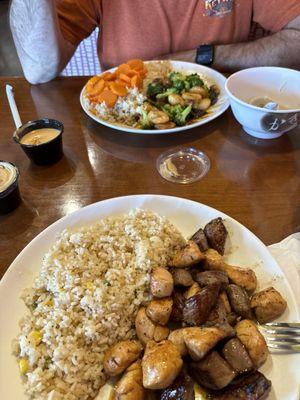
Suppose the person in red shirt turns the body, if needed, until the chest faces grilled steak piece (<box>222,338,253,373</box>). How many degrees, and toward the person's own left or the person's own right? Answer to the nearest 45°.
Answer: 0° — they already face it

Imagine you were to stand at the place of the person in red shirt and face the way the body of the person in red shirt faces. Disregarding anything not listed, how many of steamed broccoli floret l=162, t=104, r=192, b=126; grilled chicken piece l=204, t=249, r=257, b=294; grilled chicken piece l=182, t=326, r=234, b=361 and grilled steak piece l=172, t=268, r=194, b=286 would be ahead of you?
4

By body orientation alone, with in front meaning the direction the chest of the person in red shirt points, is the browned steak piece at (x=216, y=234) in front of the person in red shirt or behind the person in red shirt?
in front

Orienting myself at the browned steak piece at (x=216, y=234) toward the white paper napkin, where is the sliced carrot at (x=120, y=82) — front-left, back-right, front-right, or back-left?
back-left

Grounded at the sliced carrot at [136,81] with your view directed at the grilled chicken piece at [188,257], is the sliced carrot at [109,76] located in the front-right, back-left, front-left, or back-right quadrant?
back-right

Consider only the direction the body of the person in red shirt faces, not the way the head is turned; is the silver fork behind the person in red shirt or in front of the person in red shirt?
in front

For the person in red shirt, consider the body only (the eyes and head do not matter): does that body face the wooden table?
yes

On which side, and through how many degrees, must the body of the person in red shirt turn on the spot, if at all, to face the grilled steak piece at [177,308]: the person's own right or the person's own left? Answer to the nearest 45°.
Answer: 0° — they already face it

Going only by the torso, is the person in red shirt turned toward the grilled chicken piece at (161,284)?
yes

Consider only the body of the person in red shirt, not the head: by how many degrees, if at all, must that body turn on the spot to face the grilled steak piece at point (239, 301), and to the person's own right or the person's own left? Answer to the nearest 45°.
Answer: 0° — they already face it

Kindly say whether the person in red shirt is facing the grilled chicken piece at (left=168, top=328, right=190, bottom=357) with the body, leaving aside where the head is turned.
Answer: yes

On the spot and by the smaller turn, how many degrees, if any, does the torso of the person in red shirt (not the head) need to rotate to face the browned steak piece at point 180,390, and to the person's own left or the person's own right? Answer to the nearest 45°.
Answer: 0° — they already face it

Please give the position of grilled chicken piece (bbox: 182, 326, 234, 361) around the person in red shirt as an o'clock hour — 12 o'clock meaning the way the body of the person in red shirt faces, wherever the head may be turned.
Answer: The grilled chicken piece is roughly at 12 o'clock from the person in red shirt.

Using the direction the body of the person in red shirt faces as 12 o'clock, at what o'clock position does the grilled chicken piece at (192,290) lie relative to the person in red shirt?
The grilled chicken piece is roughly at 12 o'clock from the person in red shirt.

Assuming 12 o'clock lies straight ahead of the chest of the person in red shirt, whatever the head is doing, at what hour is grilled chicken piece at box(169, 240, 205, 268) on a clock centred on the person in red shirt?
The grilled chicken piece is roughly at 12 o'clock from the person in red shirt.

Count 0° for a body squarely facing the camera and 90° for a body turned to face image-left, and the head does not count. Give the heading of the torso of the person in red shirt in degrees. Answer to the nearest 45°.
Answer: approximately 0°
